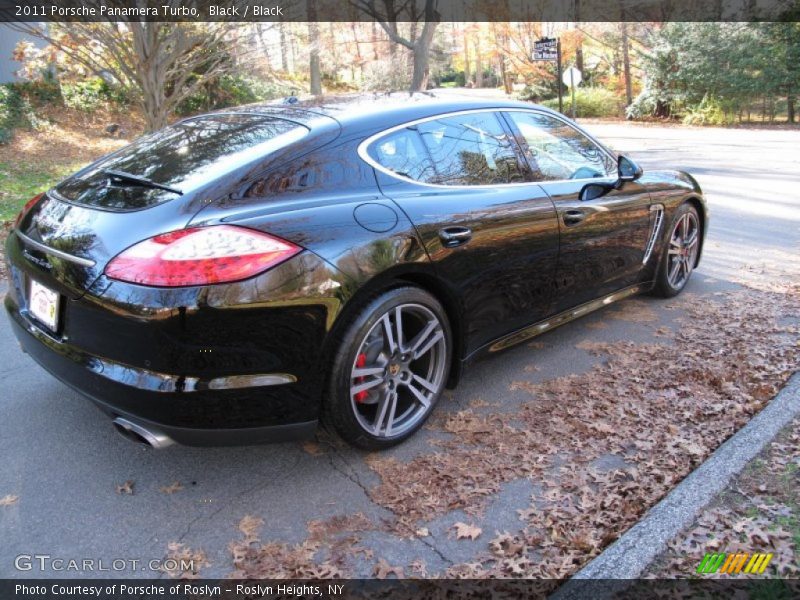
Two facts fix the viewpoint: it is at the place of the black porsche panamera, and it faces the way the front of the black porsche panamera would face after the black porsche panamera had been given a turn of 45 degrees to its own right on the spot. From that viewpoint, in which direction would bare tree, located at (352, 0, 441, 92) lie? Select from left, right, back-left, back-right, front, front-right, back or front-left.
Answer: left

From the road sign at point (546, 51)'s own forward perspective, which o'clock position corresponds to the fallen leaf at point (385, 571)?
The fallen leaf is roughly at 12 o'clock from the road sign.

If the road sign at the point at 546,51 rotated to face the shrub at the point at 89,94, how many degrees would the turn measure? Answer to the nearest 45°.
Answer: approximately 90° to its right

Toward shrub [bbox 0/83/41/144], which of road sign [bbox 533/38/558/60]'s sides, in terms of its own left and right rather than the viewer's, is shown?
right

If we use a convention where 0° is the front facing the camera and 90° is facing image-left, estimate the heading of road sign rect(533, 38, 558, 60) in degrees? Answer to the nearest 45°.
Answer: approximately 0°

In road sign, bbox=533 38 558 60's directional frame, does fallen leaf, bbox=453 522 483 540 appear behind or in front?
in front

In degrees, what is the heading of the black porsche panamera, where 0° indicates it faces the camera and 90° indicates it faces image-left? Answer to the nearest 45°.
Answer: approximately 225°

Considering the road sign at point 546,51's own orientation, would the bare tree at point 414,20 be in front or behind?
behind

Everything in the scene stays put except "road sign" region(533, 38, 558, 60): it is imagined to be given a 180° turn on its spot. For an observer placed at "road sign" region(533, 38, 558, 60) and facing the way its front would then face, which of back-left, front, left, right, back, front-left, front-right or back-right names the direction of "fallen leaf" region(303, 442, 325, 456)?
back

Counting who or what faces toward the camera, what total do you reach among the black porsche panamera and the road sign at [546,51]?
1

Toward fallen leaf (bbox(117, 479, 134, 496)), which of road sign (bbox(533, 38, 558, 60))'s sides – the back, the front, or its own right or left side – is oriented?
front

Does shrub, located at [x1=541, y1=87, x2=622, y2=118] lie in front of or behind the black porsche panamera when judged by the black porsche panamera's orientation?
in front

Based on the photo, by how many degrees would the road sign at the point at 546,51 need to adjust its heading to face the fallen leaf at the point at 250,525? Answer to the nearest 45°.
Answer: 0° — it already faces it
